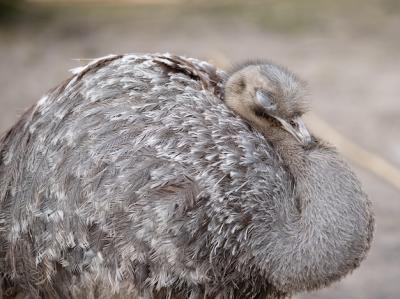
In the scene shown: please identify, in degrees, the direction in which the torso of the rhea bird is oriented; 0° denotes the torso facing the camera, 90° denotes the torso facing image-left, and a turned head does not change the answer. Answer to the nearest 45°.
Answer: approximately 270°
